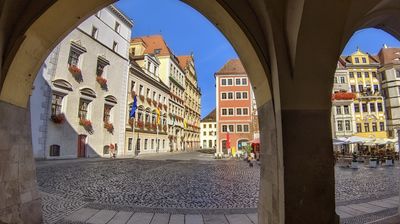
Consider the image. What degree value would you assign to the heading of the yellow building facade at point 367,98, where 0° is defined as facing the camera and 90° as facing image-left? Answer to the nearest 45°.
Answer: approximately 0°
